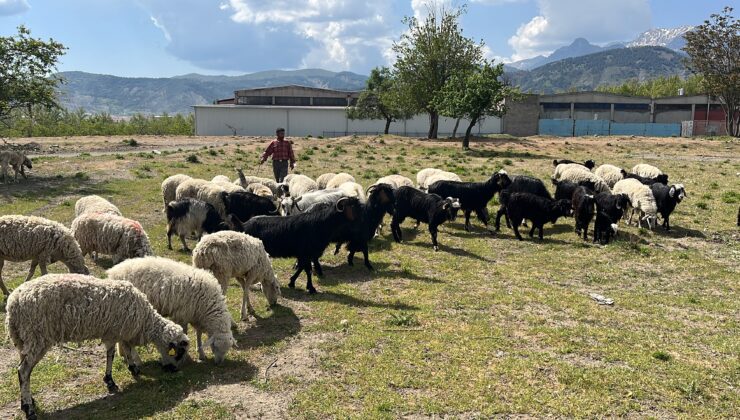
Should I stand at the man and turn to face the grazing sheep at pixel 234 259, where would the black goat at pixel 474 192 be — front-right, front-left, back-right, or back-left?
front-left

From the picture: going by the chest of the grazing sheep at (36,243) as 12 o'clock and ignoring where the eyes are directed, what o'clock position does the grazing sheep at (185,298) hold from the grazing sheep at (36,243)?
the grazing sheep at (185,298) is roughly at 2 o'clock from the grazing sheep at (36,243).

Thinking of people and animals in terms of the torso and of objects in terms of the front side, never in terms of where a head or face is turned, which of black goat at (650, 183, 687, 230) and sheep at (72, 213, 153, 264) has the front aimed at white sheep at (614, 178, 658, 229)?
sheep at (72, 213, 153, 264)

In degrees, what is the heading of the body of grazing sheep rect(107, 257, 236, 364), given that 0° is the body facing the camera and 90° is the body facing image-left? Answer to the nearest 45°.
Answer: approximately 315°

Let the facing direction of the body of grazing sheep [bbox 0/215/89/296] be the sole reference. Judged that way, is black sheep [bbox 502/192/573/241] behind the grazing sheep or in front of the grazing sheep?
in front

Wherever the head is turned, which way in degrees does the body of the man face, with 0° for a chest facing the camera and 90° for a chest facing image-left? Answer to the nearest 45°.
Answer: approximately 0°

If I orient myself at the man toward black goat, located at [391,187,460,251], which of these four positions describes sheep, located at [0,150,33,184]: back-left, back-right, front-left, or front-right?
back-right

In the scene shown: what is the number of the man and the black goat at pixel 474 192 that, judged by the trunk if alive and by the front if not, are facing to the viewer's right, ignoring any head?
1

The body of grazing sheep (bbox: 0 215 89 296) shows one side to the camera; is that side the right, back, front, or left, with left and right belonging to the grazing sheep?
right

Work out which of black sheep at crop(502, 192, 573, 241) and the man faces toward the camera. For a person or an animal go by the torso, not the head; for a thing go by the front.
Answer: the man

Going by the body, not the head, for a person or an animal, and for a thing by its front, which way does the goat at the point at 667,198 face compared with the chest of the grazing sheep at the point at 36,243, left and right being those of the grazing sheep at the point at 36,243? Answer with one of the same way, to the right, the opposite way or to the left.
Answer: to the right
